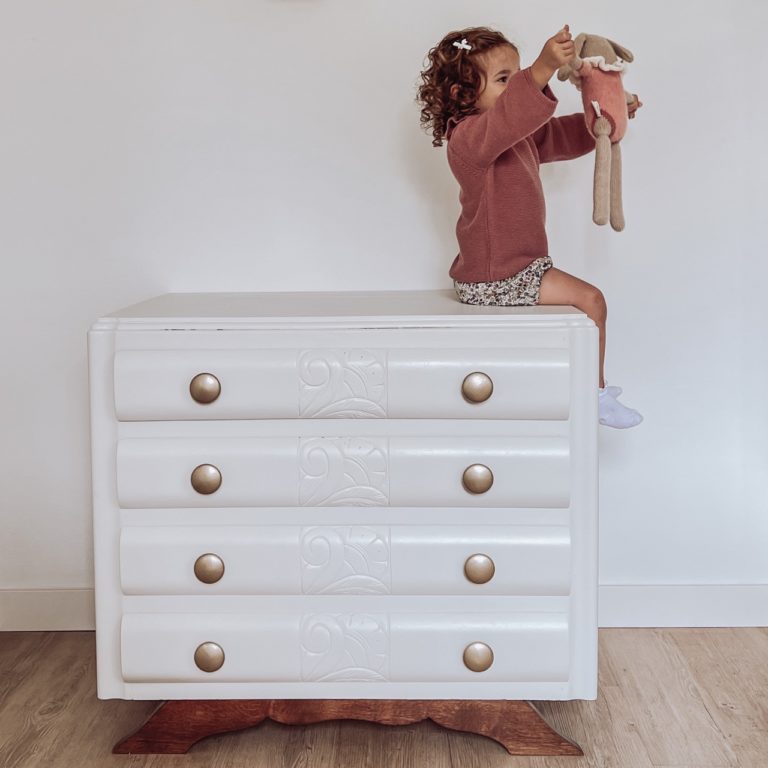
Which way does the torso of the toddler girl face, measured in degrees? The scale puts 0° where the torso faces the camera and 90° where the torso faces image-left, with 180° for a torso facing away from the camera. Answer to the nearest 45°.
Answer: approximately 270°

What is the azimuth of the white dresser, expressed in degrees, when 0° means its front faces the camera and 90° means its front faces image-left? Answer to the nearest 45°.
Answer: approximately 0°
